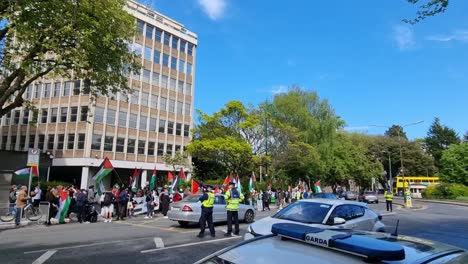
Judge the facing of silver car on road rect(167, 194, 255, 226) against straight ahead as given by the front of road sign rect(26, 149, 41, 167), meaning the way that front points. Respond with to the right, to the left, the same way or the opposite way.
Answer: to the left

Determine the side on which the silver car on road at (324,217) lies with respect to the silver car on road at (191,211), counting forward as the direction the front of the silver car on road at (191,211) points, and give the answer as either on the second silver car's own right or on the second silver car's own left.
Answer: on the second silver car's own right
